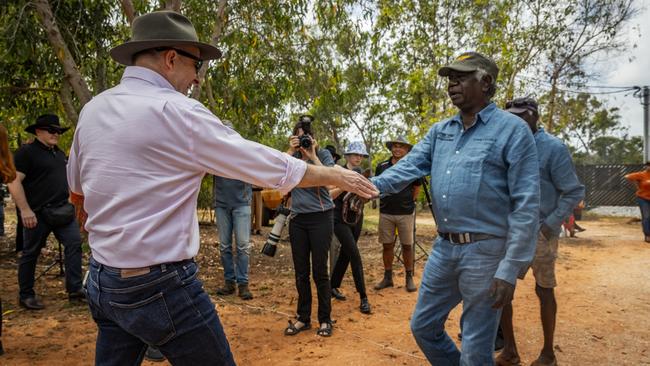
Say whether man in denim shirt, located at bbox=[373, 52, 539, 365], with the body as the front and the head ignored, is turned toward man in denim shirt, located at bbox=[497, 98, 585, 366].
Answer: no

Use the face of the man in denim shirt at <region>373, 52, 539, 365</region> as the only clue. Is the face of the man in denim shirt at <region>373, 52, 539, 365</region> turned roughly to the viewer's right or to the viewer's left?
to the viewer's left

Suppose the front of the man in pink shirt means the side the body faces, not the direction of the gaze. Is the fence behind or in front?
in front

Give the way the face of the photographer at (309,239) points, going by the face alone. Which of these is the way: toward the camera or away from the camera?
toward the camera

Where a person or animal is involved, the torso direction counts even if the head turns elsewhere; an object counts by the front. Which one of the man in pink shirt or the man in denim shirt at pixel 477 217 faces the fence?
the man in pink shirt

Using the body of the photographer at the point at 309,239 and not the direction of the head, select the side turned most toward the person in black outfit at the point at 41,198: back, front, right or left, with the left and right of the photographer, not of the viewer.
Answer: right

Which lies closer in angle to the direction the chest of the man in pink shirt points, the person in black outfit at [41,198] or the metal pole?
the metal pole

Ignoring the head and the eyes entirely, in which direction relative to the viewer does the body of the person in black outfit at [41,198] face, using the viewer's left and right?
facing the viewer and to the right of the viewer

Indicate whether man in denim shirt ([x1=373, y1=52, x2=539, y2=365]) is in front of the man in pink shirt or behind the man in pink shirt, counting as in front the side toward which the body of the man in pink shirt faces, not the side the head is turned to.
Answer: in front

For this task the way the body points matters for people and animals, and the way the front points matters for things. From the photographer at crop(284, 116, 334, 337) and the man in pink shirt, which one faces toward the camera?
the photographer

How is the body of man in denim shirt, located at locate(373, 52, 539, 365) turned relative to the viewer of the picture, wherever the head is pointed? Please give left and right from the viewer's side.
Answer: facing the viewer and to the left of the viewer

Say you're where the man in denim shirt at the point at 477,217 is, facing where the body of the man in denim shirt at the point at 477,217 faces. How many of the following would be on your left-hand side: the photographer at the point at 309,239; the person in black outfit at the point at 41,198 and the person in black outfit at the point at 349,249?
0

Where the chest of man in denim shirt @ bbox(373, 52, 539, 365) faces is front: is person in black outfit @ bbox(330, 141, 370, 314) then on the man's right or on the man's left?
on the man's right

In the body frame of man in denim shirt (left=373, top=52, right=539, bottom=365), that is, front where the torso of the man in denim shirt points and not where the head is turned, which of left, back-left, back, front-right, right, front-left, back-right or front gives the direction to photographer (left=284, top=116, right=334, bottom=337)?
right

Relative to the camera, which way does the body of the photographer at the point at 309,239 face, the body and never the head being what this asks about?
toward the camera

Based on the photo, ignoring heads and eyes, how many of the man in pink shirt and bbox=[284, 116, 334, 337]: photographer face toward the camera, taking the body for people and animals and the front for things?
1
